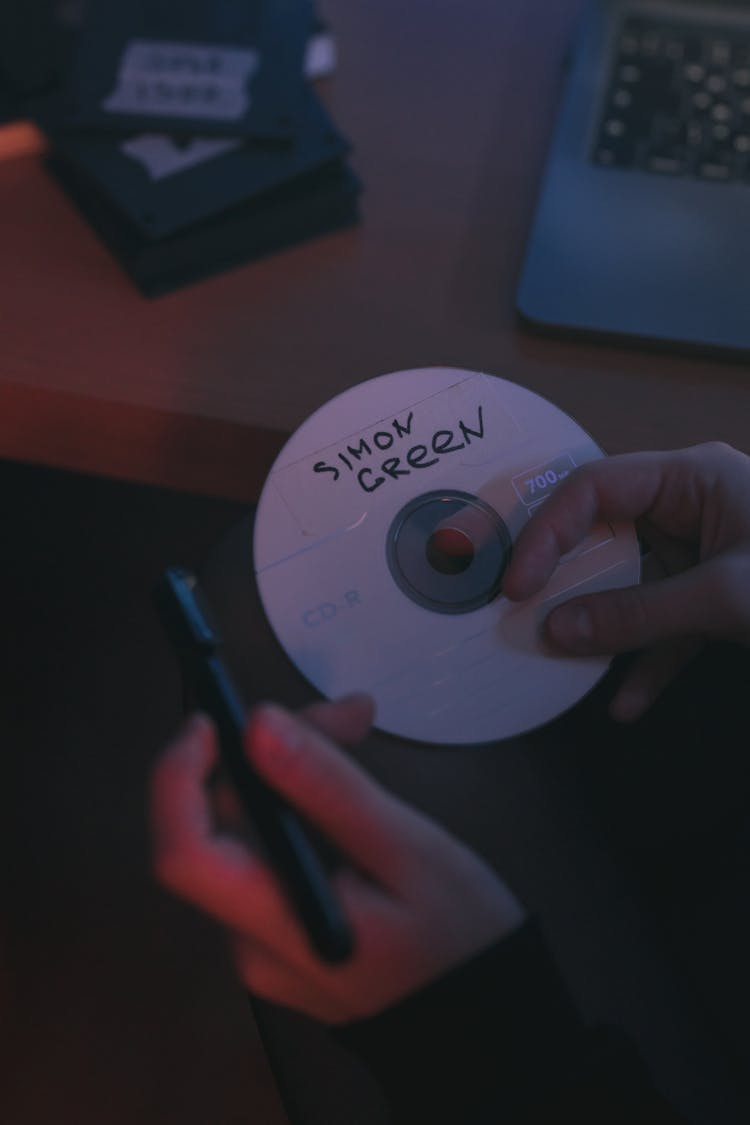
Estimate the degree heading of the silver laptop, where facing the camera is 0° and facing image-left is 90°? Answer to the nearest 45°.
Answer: approximately 0°
